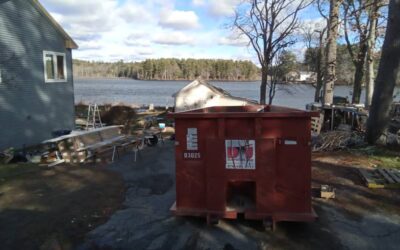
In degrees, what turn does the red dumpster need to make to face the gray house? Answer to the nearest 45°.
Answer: approximately 135° to its right

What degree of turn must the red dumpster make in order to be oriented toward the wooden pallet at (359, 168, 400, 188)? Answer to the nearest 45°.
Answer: approximately 135° to its left

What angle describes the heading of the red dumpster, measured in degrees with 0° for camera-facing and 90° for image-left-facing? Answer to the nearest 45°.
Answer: approximately 0°
